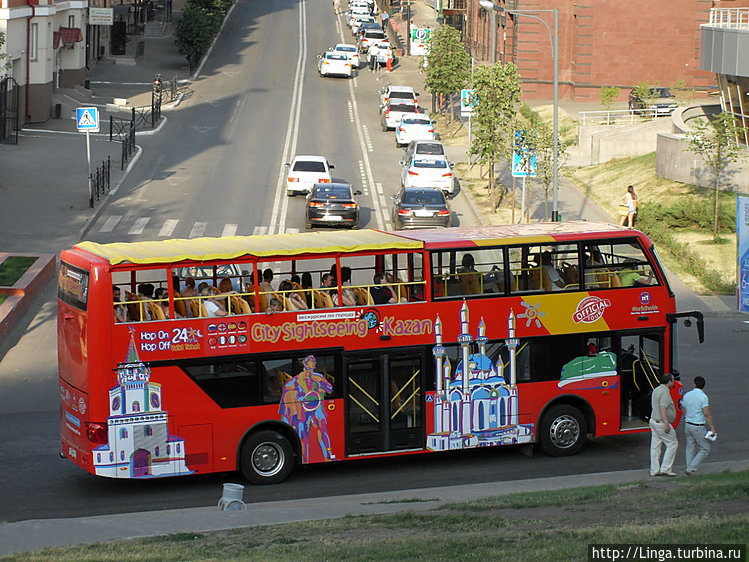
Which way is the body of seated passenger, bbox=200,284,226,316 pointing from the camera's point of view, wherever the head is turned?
to the viewer's right

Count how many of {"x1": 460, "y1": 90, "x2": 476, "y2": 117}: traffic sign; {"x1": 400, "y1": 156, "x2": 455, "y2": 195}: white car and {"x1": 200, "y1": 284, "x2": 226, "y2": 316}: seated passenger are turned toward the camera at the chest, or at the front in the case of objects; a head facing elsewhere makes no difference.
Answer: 1

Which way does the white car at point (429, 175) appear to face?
away from the camera

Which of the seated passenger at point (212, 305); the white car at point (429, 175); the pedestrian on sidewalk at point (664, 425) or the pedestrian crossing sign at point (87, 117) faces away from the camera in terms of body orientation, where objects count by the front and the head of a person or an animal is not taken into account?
the white car

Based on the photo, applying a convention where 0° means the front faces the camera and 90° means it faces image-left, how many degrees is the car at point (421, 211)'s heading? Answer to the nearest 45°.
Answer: approximately 180°

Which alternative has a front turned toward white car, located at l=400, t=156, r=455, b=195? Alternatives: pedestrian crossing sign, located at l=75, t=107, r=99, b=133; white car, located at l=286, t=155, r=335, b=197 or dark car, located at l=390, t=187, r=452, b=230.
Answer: the dark car

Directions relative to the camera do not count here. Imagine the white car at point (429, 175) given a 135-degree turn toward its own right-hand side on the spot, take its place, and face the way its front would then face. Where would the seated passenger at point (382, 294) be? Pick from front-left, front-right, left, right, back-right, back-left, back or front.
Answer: front-right

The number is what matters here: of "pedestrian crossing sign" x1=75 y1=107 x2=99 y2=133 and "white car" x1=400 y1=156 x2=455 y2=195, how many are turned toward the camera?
1
